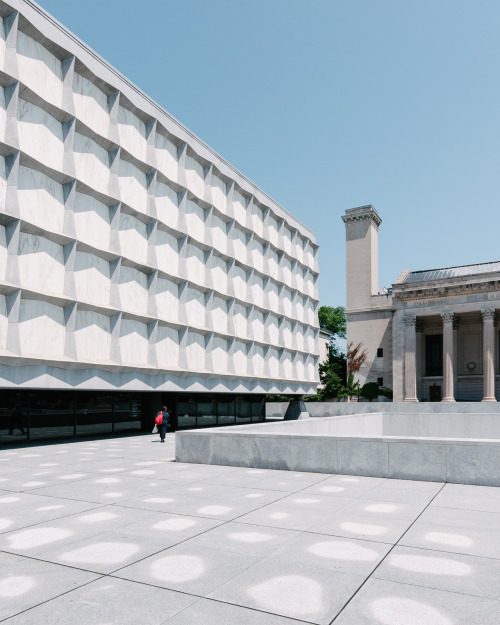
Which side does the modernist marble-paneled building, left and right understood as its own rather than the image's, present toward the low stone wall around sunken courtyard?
front
